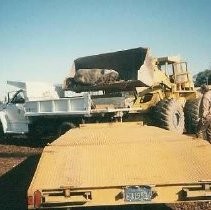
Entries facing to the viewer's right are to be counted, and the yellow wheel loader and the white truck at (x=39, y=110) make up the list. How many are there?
0

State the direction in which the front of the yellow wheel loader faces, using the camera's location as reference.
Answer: facing the viewer and to the left of the viewer

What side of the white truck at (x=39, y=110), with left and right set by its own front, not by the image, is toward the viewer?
left

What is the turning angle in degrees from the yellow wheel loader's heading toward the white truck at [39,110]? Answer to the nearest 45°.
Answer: approximately 45° to its right
